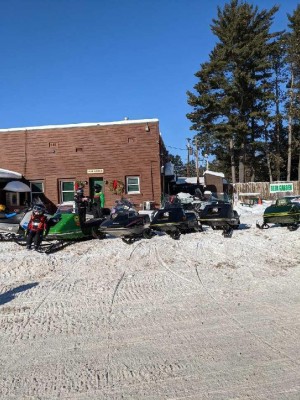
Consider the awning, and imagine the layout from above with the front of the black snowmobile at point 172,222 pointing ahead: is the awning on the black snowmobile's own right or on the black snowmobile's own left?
on the black snowmobile's own right

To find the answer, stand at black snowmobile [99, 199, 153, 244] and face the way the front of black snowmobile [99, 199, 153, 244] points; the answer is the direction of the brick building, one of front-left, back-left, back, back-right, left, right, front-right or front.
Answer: back-right

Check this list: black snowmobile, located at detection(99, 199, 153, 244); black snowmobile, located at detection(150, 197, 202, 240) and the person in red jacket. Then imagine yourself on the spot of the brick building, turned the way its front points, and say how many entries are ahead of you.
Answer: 3

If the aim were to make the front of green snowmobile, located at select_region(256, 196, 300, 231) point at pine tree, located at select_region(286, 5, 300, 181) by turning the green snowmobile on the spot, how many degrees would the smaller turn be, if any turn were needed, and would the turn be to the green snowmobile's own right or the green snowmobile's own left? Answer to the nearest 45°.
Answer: approximately 90° to the green snowmobile's own right

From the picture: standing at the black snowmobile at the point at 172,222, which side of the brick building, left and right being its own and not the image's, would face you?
front

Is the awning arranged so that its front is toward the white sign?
no

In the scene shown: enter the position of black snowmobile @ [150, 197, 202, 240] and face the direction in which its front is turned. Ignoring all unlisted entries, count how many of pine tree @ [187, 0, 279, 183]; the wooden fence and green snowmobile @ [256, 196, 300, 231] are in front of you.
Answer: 0

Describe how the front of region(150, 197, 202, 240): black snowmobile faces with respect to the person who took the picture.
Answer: facing the viewer and to the left of the viewer

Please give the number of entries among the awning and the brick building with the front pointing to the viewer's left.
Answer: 0

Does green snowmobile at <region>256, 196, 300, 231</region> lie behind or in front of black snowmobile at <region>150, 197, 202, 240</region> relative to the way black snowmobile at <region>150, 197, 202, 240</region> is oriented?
behind

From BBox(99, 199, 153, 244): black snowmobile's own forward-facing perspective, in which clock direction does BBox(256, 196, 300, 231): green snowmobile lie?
The green snowmobile is roughly at 7 o'clock from the black snowmobile.

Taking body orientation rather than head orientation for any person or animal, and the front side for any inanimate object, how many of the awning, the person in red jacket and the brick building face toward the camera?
3

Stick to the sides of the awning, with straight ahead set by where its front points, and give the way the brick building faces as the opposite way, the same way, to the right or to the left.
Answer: the same way

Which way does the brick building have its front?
toward the camera

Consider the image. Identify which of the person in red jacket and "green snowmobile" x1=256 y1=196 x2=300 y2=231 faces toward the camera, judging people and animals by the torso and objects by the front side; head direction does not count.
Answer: the person in red jacket
